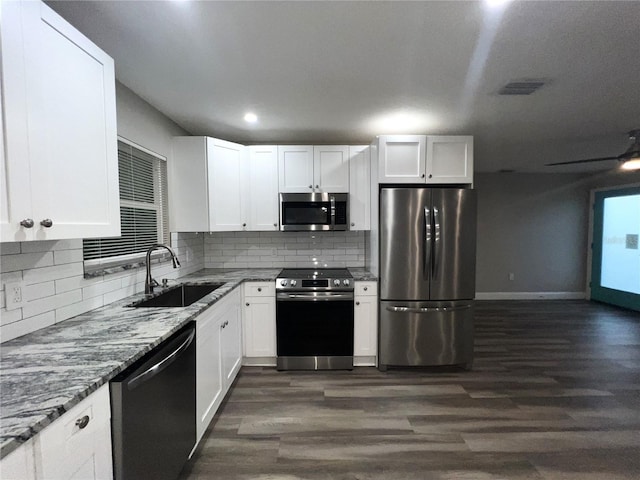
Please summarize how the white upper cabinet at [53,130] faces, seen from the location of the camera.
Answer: facing the viewer and to the right of the viewer

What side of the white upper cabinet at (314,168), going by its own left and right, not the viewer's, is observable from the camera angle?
front

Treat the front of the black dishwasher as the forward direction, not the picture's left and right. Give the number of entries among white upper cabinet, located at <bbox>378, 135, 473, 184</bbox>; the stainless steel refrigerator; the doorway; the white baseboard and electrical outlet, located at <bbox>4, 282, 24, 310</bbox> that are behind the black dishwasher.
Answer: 1

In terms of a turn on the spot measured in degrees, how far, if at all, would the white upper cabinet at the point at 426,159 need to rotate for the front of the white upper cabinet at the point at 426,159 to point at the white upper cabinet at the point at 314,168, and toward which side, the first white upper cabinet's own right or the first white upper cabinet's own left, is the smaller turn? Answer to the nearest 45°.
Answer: approximately 90° to the first white upper cabinet's own right

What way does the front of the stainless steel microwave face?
toward the camera

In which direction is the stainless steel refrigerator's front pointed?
toward the camera

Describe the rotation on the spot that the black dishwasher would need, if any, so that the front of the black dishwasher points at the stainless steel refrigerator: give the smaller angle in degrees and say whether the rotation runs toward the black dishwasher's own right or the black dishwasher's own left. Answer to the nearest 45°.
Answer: approximately 45° to the black dishwasher's own left

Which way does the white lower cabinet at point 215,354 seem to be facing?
to the viewer's right

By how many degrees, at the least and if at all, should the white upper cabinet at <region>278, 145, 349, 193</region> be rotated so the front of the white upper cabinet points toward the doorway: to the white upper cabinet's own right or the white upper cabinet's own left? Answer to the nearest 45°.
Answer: approximately 90° to the white upper cabinet's own left

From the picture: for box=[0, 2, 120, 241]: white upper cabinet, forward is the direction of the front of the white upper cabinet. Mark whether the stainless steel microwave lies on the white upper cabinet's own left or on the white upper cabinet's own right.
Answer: on the white upper cabinet's own left
